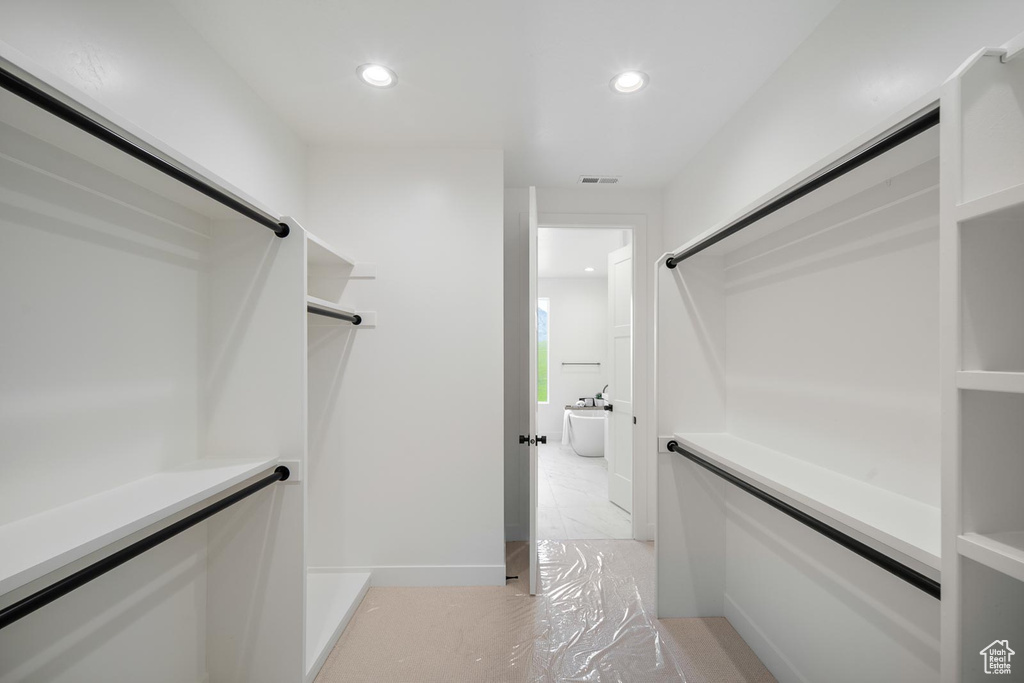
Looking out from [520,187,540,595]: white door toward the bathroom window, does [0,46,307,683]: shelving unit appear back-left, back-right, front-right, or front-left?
back-left

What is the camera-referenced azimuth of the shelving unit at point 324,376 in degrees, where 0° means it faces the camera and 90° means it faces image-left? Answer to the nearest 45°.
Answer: approximately 270°

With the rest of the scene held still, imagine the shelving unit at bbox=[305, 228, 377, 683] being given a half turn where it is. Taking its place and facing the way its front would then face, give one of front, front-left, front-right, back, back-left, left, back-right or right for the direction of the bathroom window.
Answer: back-right

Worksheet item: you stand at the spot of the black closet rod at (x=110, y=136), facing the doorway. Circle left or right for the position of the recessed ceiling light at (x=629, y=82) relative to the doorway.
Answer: right

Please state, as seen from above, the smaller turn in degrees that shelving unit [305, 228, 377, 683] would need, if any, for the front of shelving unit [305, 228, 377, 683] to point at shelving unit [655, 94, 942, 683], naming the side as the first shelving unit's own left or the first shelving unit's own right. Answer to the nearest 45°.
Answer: approximately 45° to the first shelving unit's own right

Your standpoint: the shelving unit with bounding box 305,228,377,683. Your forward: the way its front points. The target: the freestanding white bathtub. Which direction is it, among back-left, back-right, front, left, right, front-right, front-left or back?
front-left

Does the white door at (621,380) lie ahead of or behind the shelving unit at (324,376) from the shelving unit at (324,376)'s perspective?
ahead

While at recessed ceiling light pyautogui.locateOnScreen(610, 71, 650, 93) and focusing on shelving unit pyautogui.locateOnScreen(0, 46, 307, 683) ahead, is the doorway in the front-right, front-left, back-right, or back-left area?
back-right
